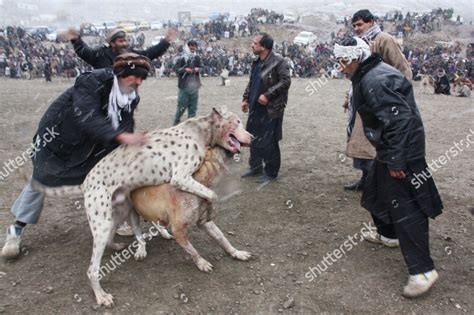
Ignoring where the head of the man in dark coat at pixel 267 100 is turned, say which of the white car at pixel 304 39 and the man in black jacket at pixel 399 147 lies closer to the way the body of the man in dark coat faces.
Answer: the man in black jacket

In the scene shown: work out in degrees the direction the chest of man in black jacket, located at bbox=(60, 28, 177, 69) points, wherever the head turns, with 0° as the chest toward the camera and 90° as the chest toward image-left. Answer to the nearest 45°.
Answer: approximately 315°

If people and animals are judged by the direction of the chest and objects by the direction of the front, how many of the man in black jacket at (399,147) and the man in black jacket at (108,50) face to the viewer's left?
1

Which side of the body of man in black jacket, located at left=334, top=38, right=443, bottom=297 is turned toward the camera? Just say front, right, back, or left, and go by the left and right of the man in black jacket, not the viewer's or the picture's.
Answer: left

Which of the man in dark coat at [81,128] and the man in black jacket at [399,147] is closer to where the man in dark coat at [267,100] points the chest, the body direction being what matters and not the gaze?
the man in dark coat

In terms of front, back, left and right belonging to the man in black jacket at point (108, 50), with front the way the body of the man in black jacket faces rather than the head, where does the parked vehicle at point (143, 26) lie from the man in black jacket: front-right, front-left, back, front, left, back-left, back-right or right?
back-left

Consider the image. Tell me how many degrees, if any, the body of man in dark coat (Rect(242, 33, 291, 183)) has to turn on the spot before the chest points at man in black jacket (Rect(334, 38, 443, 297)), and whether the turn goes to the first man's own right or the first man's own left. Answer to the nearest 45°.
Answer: approximately 90° to the first man's own left

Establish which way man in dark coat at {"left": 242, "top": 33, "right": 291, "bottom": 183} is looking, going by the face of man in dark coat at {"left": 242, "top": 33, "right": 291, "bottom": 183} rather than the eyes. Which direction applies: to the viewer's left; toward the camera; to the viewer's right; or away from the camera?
to the viewer's left

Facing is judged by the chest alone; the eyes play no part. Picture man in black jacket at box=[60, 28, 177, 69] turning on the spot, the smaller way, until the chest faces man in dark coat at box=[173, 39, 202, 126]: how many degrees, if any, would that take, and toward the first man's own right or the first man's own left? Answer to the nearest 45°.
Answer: approximately 90° to the first man's own left

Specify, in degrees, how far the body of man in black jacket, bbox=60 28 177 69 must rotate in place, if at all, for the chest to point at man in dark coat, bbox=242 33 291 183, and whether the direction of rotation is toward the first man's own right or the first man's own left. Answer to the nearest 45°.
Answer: approximately 45° to the first man's own left

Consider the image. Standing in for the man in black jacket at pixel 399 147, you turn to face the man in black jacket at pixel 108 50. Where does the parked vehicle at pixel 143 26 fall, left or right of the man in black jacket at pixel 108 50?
right
